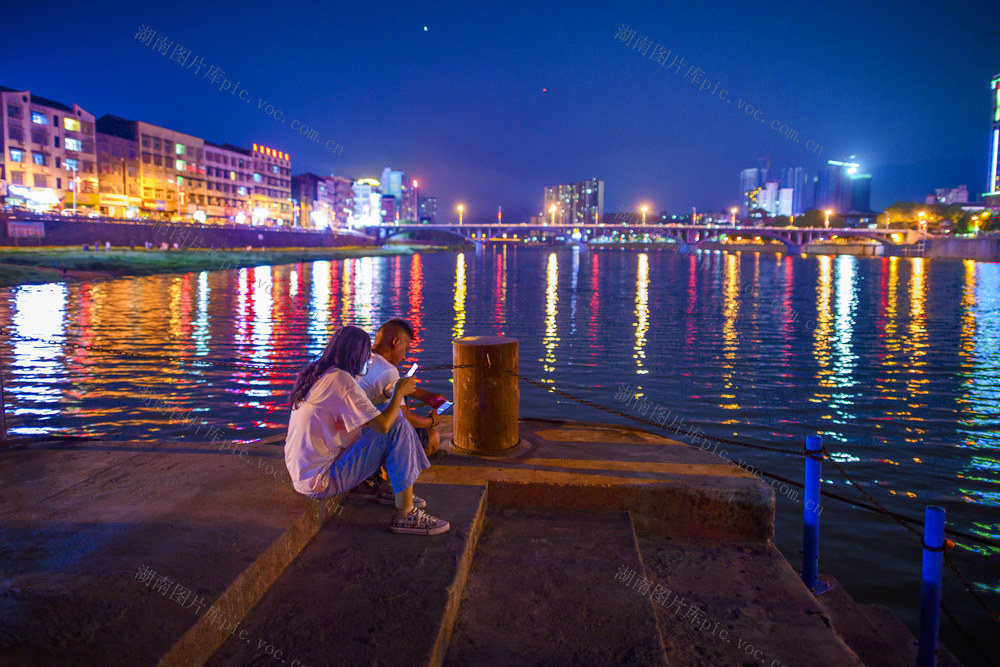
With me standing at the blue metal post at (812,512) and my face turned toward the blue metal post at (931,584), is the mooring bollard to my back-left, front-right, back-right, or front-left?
back-right

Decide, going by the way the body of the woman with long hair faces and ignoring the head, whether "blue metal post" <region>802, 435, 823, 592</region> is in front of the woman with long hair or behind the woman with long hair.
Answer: in front

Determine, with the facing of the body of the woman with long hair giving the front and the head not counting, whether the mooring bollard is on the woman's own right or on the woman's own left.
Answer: on the woman's own left

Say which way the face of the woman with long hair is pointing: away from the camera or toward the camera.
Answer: away from the camera

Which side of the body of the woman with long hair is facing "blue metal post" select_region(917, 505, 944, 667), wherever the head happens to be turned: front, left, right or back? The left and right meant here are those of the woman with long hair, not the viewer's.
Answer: front

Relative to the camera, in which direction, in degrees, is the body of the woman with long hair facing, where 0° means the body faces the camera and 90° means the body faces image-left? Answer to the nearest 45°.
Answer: approximately 270°
